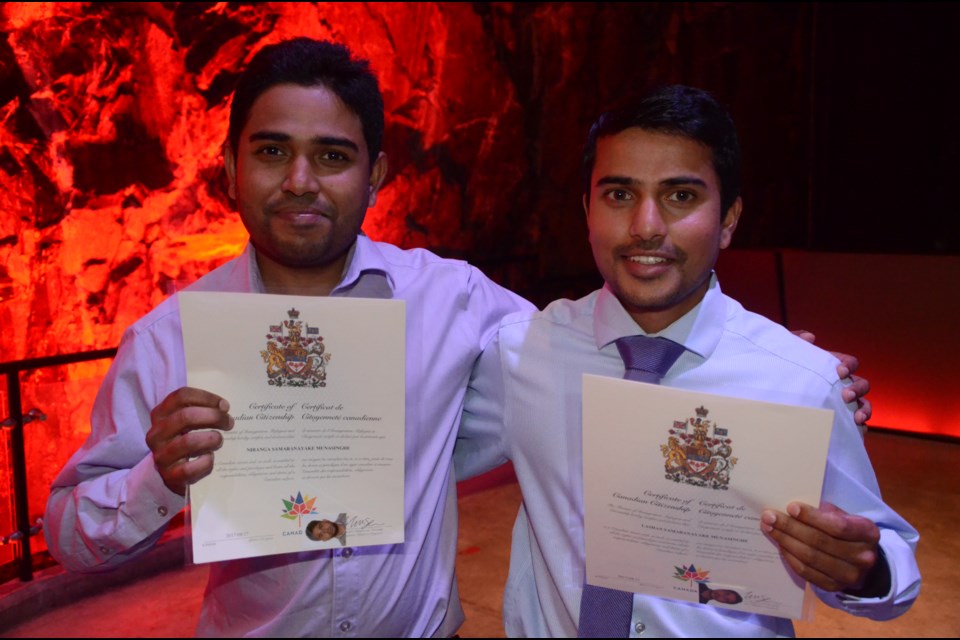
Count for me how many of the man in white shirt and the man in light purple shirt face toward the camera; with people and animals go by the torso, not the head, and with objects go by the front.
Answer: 2

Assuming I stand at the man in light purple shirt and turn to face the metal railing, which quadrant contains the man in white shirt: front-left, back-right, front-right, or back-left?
back-right

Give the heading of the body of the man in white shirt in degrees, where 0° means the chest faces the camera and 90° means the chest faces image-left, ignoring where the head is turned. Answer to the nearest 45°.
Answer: approximately 0°

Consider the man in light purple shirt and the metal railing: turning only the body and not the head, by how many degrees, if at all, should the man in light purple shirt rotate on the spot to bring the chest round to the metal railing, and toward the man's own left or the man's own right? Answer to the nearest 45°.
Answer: approximately 135° to the man's own right

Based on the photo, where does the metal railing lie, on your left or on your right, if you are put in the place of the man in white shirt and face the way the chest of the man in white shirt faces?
on your right

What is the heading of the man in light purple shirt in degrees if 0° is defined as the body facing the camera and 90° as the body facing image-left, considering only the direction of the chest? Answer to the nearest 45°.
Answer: approximately 0°
